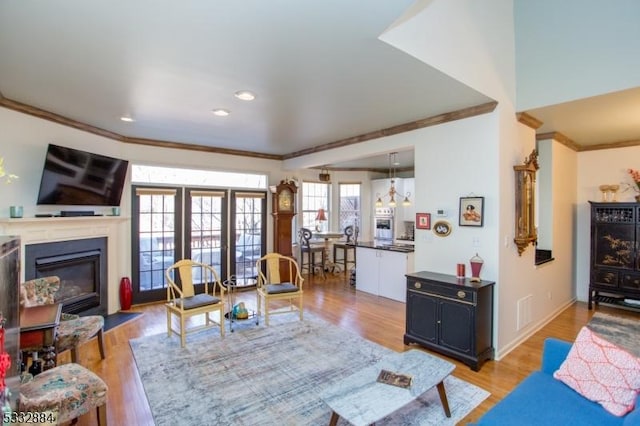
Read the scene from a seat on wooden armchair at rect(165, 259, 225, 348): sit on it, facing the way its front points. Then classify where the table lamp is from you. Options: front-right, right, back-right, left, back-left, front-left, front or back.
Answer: left

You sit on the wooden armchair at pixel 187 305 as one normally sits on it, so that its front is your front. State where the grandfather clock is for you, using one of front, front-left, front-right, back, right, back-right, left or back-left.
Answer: left

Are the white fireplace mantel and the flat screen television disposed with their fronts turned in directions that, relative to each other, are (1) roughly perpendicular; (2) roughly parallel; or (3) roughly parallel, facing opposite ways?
roughly parallel

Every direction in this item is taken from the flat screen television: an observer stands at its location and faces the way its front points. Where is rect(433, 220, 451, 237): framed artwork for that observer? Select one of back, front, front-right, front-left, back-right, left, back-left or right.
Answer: front

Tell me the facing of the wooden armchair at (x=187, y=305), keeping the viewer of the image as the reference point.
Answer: facing the viewer and to the right of the viewer

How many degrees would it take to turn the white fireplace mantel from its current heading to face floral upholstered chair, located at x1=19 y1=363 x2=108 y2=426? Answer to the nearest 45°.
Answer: approximately 45° to its right

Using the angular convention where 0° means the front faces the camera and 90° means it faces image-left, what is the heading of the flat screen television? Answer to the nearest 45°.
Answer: approximately 315°

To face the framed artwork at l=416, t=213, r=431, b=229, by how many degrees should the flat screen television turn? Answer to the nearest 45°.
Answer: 0° — it already faces it

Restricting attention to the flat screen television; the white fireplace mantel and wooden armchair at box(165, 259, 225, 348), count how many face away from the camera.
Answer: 0

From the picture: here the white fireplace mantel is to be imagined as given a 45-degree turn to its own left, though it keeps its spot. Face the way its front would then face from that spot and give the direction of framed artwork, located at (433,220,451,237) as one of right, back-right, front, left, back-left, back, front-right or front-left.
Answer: front-right

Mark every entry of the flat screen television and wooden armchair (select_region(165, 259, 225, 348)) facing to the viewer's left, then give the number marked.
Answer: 0

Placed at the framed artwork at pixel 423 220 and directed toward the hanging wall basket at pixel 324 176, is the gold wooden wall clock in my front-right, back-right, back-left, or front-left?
back-right

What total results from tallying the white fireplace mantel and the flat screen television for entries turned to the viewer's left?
0

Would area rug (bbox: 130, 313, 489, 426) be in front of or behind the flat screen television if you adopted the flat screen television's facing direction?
in front
